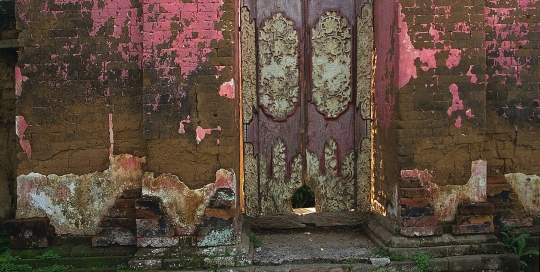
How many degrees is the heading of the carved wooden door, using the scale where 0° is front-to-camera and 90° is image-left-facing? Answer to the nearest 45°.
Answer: approximately 0°
